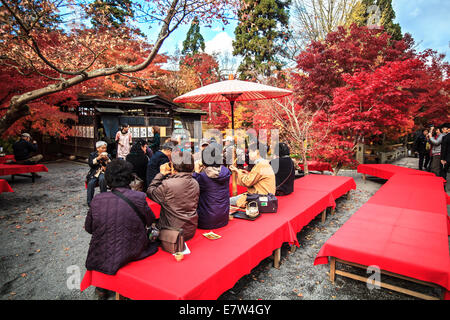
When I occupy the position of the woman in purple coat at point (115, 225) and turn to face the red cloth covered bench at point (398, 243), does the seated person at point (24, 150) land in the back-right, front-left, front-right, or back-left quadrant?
back-left

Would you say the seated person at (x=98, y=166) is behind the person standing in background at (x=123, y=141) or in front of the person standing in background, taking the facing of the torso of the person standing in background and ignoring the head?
in front

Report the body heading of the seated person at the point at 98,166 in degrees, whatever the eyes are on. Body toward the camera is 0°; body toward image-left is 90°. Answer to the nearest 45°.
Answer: approximately 315°

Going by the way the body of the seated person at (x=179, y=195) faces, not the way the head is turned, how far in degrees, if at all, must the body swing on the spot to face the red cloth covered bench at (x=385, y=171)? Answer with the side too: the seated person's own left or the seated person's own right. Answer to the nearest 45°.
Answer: approximately 90° to the seated person's own right

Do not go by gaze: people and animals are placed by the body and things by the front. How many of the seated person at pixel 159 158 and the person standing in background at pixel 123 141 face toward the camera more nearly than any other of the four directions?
1

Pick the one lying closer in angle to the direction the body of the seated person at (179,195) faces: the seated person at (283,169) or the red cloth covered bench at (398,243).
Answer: the seated person

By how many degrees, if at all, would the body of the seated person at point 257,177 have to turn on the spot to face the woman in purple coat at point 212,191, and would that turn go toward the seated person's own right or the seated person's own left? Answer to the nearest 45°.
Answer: approximately 45° to the seated person's own left

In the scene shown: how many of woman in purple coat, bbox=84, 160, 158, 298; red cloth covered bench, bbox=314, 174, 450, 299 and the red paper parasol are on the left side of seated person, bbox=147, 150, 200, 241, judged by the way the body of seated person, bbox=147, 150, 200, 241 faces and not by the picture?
1

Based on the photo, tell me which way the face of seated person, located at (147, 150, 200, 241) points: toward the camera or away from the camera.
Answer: away from the camera

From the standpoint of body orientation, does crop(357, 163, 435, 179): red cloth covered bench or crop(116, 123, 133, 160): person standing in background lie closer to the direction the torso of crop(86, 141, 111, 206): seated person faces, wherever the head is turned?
the red cloth covered bench

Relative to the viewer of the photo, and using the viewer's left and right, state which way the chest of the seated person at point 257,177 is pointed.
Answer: facing to the left of the viewer
